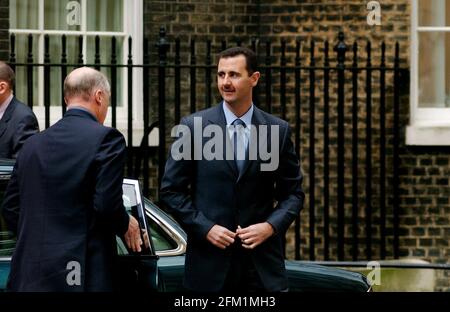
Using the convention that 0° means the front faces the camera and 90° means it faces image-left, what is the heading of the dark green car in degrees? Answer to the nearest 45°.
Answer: approximately 90°

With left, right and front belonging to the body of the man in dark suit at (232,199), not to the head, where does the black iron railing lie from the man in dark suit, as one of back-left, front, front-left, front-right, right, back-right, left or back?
back

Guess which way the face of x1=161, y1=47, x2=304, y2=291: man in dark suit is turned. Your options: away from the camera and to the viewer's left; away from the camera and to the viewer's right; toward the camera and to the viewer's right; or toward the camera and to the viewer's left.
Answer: toward the camera and to the viewer's left

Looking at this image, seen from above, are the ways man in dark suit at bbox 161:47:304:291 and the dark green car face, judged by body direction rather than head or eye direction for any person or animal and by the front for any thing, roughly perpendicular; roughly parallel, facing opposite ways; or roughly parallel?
roughly perpendicular

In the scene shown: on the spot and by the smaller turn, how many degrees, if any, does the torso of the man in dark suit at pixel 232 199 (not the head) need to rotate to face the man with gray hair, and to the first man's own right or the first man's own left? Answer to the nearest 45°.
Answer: approximately 45° to the first man's own right

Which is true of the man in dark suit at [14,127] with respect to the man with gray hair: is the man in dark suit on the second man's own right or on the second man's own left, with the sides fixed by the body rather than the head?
on the second man's own left

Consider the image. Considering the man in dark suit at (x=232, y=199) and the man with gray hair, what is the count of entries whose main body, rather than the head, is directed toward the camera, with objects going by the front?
1

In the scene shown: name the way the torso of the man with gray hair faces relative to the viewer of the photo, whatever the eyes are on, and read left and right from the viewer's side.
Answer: facing away from the viewer and to the right of the viewer

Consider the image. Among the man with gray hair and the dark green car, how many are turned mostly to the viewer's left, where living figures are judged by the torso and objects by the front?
1
